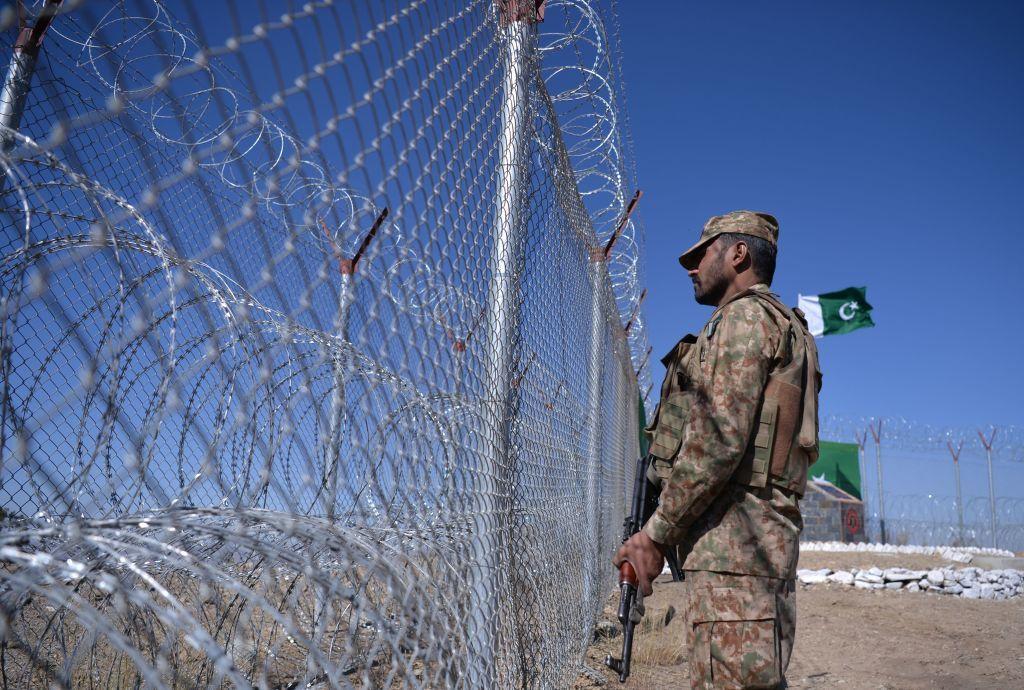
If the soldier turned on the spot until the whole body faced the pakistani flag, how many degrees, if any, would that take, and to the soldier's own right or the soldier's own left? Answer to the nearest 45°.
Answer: approximately 90° to the soldier's own right

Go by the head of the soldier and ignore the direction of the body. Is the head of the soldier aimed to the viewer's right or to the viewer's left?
to the viewer's left

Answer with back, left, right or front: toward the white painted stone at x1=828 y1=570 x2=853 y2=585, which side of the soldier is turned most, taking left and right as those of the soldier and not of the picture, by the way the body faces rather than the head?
right

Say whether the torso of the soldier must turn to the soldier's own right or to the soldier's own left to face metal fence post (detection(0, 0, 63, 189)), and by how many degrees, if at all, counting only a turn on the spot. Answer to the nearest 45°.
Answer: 0° — they already face it

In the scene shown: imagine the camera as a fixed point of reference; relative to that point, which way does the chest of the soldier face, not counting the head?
to the viewer's left

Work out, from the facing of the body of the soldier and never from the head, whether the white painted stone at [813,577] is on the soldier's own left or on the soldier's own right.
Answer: on the soldier's own right

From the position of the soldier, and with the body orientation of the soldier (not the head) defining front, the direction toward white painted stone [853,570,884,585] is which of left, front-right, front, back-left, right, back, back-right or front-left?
right

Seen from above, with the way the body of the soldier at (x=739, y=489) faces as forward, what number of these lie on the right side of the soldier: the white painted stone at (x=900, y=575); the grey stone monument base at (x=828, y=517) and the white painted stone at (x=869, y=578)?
3

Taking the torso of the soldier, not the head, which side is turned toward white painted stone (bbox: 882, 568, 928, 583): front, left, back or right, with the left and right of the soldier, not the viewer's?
right

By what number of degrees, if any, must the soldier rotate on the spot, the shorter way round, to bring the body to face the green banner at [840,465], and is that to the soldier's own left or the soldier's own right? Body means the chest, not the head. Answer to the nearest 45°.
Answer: approximately 90° to the soldier's own right

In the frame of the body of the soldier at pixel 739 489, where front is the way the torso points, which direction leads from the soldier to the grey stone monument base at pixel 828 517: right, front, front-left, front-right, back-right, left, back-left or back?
right
